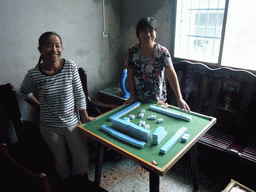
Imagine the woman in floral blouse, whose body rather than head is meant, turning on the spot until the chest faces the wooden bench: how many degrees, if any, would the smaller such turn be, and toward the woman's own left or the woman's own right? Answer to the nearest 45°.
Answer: approximately 135° to the woman's own left

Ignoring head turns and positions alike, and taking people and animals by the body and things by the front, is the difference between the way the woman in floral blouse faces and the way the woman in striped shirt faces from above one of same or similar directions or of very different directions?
same or similar directions

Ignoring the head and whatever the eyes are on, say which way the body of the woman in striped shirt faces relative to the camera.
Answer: toward the camera

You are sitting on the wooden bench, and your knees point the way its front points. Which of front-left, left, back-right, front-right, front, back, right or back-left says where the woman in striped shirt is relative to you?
front

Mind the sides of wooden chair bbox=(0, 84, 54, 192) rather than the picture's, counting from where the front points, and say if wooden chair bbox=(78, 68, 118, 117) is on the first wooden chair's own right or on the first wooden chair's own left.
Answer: on the first wooden chair's own left

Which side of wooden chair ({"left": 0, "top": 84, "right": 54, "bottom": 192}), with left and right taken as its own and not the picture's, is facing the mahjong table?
front

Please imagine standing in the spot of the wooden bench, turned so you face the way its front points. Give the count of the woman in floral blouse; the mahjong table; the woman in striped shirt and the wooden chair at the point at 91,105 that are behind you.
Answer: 0

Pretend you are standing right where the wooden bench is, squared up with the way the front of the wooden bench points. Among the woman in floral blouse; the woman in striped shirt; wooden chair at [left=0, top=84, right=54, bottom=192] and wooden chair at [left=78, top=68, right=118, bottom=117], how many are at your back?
0

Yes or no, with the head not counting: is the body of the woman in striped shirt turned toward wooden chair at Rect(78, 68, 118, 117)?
no

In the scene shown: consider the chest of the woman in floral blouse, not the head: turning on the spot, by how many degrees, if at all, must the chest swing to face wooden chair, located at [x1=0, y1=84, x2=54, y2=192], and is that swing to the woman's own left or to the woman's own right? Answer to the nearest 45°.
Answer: approximately 90° to the woman's own right

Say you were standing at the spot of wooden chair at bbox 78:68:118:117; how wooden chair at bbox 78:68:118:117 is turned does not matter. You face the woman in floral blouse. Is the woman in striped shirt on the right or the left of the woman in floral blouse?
right

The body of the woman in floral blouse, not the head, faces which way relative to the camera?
toward the camera

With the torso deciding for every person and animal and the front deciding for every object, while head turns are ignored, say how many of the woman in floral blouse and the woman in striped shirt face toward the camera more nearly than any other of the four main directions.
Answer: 2

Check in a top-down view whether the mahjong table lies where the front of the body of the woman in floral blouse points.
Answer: yes

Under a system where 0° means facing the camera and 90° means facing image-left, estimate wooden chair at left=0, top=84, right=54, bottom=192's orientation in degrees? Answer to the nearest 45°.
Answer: approximately 315°

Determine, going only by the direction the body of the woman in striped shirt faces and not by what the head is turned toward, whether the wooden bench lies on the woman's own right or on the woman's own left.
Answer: on the woman's own left

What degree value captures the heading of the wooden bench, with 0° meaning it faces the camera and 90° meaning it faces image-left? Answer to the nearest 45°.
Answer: approximately 45°
